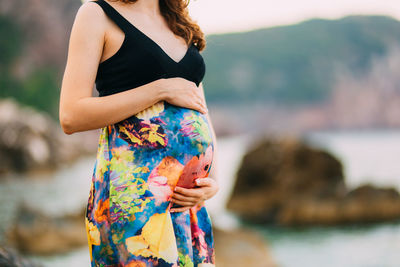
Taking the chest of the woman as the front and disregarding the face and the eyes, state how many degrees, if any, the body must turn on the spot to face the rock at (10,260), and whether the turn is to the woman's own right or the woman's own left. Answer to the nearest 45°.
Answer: approximately 180°

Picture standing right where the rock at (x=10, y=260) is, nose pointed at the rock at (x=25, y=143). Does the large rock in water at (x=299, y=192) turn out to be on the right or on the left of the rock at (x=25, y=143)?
right

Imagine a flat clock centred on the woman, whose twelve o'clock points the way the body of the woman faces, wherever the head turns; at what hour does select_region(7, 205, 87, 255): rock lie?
The rock is roughly at 7 o'clock from the woman.

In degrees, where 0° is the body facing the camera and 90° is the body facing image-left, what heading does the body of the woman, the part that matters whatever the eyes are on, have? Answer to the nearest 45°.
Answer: approximately 315°

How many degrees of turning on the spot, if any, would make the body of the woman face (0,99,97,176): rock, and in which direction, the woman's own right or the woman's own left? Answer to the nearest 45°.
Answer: approximately 135° to the woman's own left
